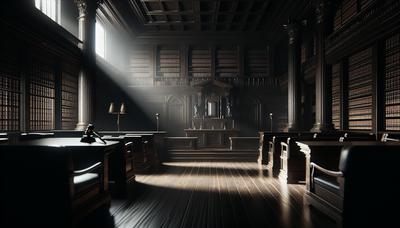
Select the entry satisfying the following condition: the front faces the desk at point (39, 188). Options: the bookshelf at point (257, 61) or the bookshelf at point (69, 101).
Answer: the bookshelf at point (257, 61)

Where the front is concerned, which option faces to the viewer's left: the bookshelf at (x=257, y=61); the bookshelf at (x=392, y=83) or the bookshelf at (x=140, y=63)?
the bookshelf at (x=392, y=83)

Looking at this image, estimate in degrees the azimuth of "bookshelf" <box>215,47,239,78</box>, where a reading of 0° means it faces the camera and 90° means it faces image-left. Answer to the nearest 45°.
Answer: approximately 0°

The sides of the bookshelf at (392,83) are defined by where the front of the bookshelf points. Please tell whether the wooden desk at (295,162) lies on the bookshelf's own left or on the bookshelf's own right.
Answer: on the bookshelf's own left

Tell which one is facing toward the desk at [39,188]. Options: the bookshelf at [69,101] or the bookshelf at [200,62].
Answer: the bookshelf at [200,62]

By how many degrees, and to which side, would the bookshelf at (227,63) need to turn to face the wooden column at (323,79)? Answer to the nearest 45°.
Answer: approximately 45° to its left

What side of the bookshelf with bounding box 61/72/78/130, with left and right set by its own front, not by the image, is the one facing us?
right

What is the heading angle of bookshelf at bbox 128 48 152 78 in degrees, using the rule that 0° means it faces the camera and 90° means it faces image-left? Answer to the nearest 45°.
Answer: approximately 0°

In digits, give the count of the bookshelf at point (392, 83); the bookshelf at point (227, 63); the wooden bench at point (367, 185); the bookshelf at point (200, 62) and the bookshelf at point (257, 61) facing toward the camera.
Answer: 3

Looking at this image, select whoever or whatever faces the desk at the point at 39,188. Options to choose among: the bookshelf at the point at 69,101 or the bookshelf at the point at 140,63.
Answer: the bookshelf at the point at 140,63

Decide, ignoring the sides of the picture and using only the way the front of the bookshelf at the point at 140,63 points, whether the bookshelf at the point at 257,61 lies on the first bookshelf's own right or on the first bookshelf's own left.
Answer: on the first bookshelf's own left

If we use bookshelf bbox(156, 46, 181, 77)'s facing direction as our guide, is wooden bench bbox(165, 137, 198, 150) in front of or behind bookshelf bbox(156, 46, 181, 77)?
in front

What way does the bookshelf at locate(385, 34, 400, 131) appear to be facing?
to the viewer's left

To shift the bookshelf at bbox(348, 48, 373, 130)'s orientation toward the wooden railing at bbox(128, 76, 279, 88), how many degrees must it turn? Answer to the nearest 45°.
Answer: approximately 90° to its right
